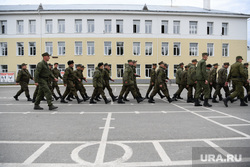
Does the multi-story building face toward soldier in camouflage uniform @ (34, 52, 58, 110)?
yes

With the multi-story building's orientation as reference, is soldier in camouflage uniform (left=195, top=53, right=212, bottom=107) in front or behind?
in front

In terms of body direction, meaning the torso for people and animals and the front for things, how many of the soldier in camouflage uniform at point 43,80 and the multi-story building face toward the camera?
1

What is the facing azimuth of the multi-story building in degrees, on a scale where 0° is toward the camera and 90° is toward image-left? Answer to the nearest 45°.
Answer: approximately 0°
